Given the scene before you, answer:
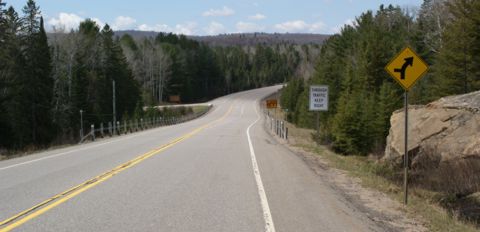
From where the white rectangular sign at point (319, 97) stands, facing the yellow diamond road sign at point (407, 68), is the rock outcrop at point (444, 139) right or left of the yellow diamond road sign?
left

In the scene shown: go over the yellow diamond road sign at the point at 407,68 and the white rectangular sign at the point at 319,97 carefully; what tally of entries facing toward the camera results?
2

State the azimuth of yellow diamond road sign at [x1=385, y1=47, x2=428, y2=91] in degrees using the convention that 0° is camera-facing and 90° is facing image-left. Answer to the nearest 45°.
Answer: approximately 0°

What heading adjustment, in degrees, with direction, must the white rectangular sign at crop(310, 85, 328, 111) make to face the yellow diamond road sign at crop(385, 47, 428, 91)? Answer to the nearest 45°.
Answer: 0° — it already faces it

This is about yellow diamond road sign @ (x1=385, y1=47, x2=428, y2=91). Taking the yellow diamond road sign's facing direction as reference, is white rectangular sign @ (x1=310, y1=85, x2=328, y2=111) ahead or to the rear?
to the rear
